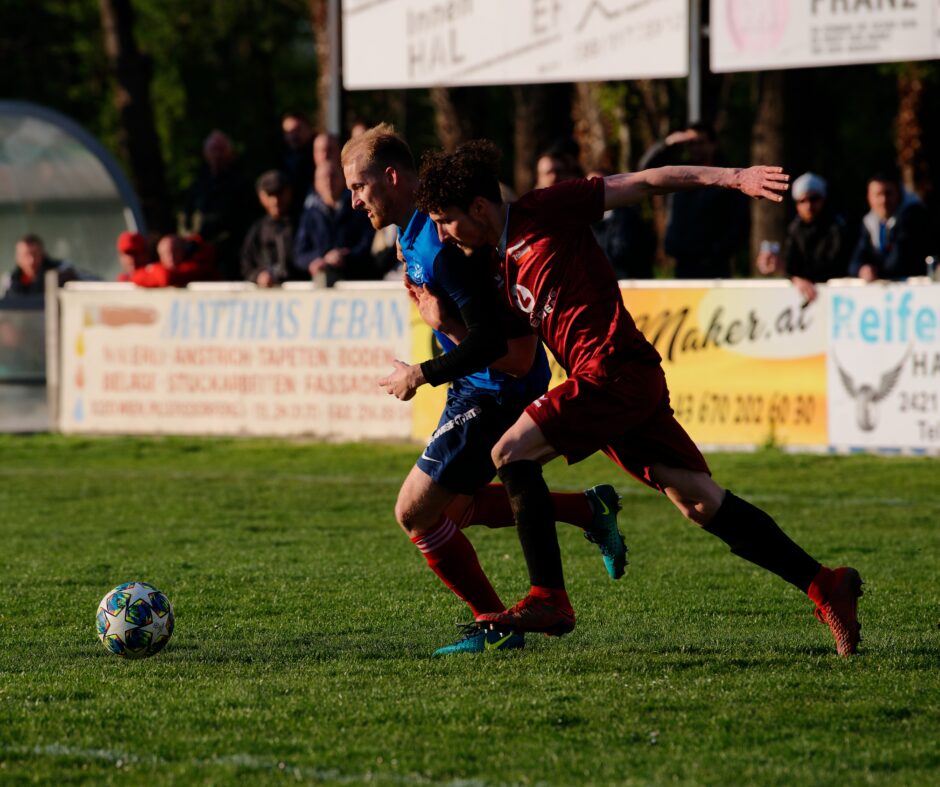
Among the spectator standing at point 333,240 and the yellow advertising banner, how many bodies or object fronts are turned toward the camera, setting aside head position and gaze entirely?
2

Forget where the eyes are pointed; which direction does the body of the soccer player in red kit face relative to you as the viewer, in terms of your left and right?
facing to the left of the viewer

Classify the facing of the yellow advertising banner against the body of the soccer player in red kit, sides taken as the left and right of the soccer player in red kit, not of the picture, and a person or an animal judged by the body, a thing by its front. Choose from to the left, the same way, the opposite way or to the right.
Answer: to the left

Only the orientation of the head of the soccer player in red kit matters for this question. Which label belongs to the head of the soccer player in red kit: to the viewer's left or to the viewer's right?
to the viewer's left

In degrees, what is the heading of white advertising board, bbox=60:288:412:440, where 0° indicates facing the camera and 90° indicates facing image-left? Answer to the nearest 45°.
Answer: approximately 0°

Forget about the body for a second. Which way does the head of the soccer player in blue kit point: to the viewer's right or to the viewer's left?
to the viewer's left

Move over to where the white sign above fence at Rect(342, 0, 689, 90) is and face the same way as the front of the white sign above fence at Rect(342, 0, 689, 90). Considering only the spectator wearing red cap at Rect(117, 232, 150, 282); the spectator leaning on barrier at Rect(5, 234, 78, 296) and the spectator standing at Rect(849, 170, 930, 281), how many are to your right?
2

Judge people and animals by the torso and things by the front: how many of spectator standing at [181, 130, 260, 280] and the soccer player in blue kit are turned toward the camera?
1
